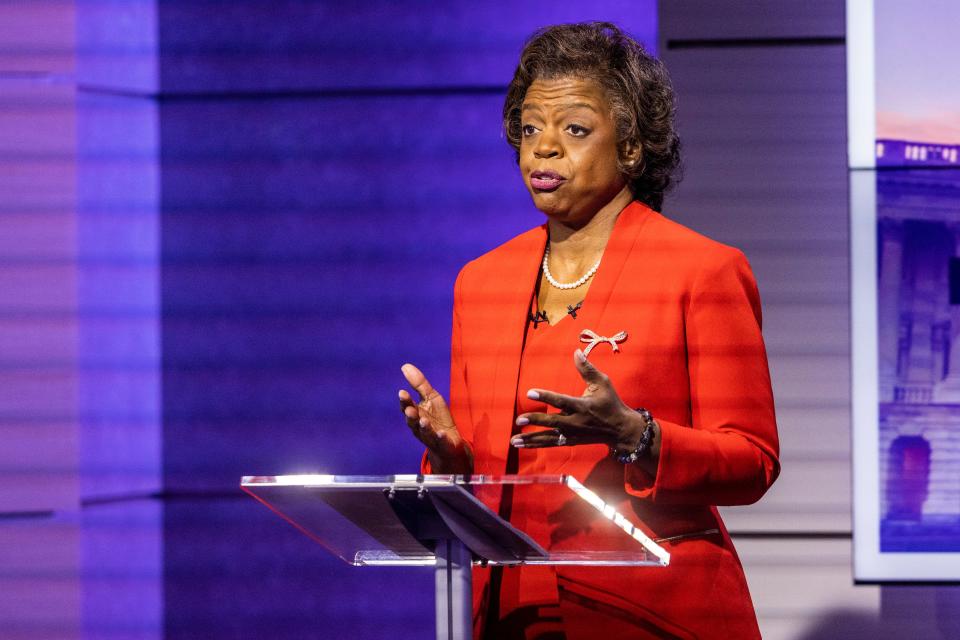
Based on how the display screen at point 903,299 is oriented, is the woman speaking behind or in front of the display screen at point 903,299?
in front

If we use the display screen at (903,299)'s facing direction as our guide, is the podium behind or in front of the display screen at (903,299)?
in front

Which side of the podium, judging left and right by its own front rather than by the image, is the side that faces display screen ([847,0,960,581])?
back

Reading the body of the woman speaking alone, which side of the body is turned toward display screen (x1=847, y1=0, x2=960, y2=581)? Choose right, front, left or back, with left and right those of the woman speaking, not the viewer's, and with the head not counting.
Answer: back

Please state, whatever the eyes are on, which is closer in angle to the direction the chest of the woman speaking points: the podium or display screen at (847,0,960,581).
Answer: the podium

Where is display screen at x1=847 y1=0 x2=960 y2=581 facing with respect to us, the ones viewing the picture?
facing the viewer

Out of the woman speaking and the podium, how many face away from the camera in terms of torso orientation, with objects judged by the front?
0

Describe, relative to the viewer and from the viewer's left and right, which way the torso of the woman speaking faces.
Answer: facing the viewer and to the left of the viewer
